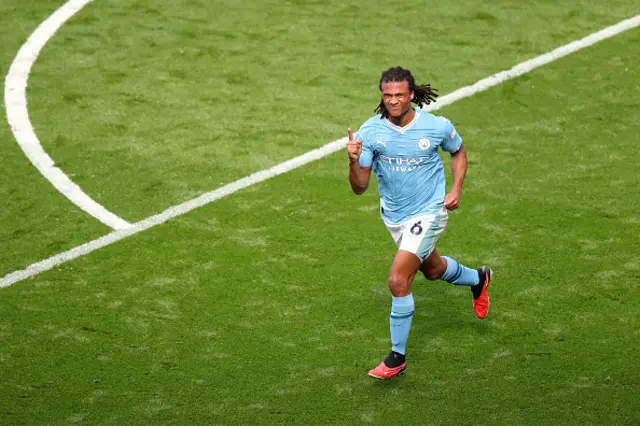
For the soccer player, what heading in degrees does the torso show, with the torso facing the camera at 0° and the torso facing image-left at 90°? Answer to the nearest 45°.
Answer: approximately 45°
